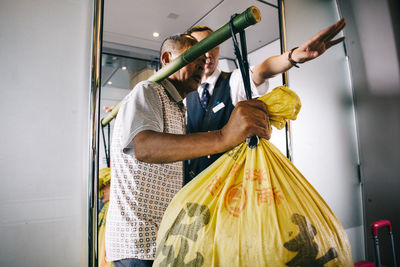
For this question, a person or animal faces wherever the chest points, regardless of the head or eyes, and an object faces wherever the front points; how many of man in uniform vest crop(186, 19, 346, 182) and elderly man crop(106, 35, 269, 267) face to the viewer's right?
1

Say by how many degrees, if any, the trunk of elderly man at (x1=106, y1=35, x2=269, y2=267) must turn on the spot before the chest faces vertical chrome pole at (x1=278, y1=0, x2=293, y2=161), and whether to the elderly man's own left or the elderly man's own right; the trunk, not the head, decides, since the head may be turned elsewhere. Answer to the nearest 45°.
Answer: approximately 45° to the elderly man's own left

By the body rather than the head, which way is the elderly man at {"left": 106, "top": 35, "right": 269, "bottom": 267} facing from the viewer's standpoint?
to the viewer's right

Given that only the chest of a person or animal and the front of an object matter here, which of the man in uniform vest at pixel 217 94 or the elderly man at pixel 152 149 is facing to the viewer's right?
the elderly man at pixel 152 149

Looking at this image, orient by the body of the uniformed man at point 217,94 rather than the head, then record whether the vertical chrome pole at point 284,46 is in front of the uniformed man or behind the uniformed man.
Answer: behind
